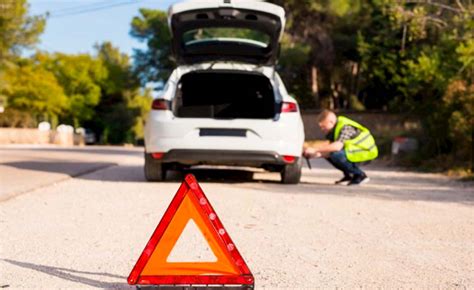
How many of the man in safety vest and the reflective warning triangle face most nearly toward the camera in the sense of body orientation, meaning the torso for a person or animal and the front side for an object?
1

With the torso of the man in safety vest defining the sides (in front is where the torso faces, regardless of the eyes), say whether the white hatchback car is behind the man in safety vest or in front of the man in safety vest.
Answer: in front

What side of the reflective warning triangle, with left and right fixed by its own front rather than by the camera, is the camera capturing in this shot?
front

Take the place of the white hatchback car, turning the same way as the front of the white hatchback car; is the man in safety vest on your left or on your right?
on your right

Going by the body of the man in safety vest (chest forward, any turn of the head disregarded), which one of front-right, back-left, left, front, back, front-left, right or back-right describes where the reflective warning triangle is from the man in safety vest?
left

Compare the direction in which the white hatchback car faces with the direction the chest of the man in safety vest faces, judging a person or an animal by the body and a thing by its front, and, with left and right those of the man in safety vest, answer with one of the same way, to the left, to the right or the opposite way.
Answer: to the right

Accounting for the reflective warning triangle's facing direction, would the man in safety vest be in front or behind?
behind

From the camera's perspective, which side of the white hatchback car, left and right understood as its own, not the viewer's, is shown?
back

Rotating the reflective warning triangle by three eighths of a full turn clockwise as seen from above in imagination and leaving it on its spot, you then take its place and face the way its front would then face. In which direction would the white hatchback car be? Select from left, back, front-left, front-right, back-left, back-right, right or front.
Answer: front-right

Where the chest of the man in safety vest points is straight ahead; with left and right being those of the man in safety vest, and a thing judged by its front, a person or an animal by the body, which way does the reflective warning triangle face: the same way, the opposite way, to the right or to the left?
to the left

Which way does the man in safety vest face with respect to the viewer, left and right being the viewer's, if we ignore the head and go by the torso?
facing to the left of the viewer
